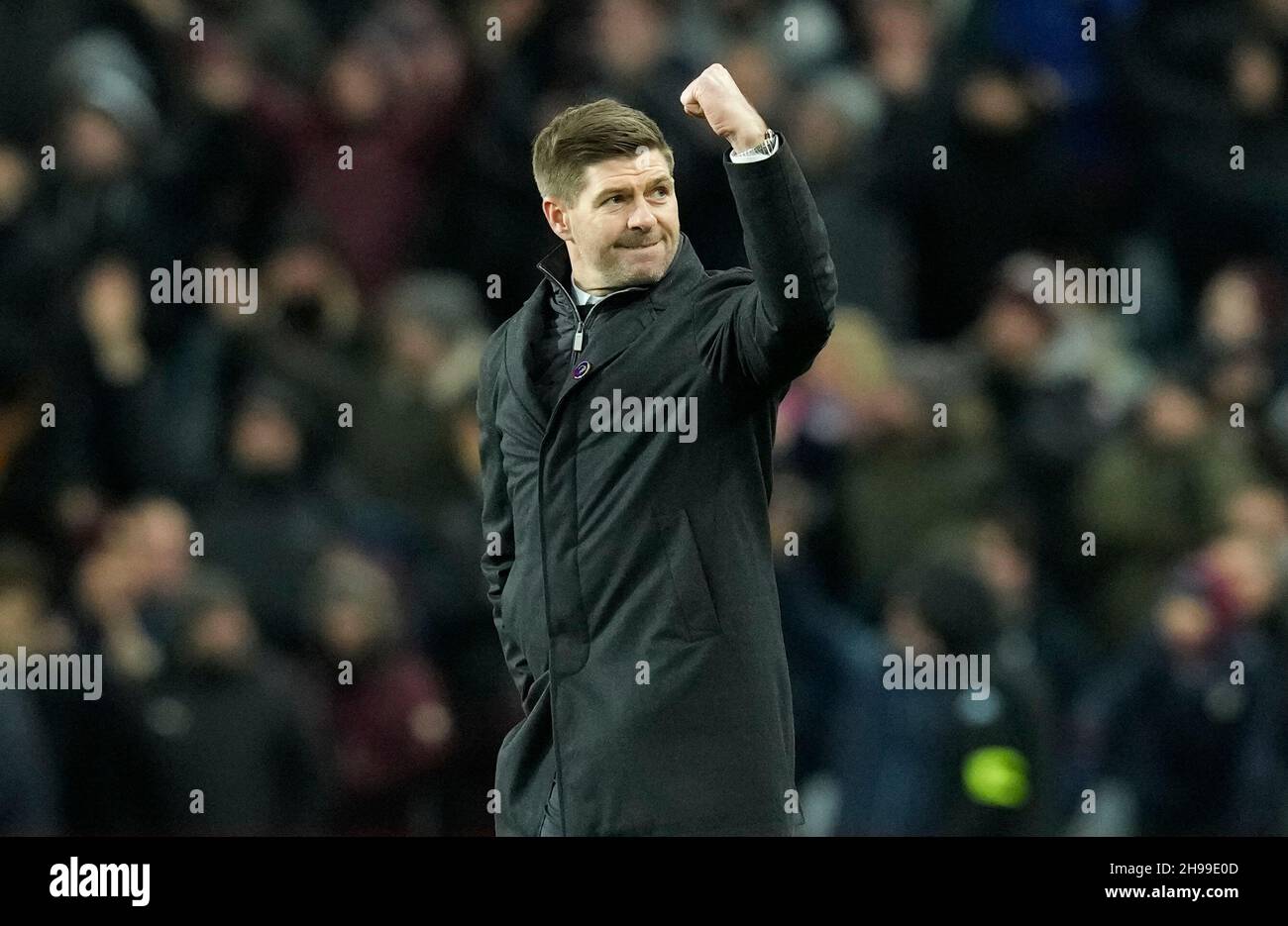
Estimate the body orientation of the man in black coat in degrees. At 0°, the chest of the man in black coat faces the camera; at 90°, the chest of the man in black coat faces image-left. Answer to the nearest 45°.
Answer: approximately 45°

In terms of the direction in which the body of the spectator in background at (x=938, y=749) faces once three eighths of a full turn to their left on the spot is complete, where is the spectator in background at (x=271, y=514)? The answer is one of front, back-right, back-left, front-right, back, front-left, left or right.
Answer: back

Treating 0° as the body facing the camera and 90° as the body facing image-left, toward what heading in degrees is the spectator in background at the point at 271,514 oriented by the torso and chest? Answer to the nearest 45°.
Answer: approximately 0°

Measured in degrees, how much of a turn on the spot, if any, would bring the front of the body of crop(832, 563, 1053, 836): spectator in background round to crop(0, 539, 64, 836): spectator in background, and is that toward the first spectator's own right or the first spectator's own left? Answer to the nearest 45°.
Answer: approximately 45° to the first spectator's own right

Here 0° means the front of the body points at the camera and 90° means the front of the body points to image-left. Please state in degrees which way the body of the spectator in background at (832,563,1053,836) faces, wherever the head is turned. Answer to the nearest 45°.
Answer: approximately 45°

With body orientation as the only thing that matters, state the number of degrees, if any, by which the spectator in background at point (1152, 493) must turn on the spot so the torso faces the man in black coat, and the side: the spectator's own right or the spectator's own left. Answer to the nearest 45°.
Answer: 0° — they already face them

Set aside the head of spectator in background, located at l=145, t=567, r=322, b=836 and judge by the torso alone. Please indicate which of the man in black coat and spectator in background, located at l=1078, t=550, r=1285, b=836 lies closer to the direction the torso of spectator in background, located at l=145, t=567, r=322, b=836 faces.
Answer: the man in black coat

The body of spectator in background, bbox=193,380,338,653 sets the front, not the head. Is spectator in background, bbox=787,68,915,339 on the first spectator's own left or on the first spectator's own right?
on the first spectator's own left

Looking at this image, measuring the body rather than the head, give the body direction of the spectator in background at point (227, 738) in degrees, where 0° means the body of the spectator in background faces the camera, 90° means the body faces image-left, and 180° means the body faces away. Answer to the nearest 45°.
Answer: approximately 0°

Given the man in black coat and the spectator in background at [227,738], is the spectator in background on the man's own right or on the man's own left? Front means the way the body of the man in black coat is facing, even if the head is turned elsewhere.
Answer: on the man's own right

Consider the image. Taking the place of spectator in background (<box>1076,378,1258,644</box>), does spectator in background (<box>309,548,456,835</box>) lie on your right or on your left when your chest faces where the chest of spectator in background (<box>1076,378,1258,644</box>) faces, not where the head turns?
on your right

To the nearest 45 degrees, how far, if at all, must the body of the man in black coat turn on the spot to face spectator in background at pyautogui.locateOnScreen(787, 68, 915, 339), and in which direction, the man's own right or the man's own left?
approximately 135° to the man's own right
